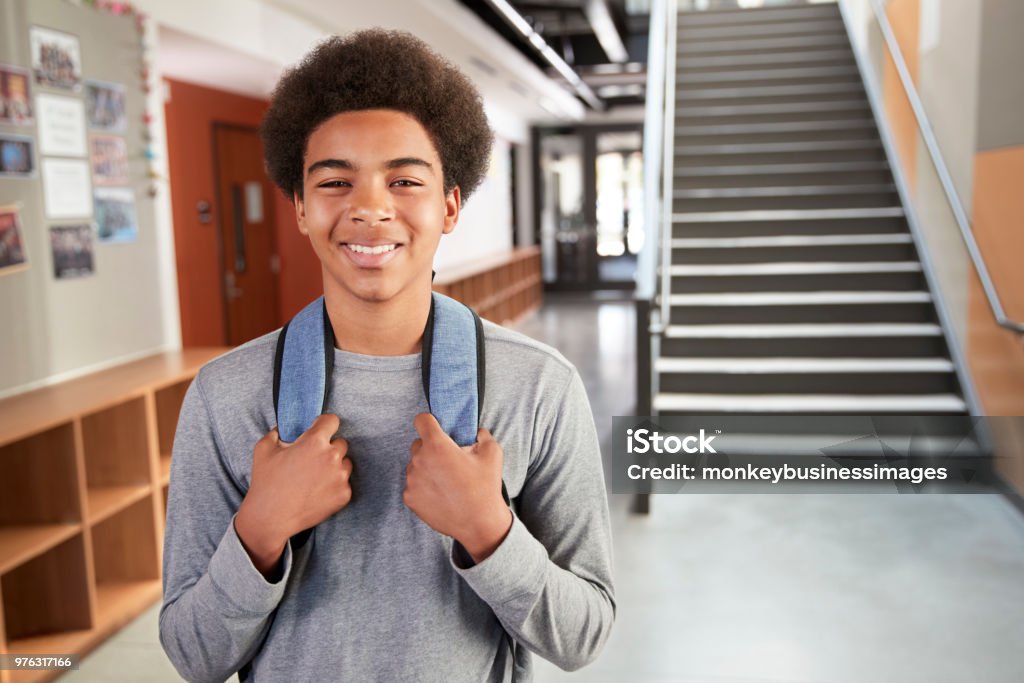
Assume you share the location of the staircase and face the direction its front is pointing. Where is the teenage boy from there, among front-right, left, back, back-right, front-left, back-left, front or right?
front

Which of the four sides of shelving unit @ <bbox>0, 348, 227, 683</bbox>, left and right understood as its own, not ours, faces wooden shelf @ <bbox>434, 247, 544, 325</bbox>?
left

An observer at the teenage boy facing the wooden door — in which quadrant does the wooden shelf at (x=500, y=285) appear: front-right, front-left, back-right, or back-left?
front-right

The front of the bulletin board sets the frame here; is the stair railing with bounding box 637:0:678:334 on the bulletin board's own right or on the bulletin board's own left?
on the bulletin board's own left

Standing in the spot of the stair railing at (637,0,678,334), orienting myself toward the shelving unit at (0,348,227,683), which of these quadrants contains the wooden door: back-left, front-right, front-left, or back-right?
front-right

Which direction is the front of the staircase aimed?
toward the camera

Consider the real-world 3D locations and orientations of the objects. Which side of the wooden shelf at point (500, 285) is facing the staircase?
front

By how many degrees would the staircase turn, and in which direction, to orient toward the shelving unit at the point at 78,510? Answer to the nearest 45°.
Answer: approximately 45° to its right

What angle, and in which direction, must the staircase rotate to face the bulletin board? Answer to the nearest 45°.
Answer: approximately 45° to its right

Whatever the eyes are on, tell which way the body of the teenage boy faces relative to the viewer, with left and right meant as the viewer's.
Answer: facing the viewer

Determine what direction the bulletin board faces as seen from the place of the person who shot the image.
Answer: facing the viewer and to the right of the viewer

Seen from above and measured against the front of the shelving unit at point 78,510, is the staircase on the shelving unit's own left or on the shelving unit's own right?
on the shelving unit's own left

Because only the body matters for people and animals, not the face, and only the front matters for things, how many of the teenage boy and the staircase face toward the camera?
2

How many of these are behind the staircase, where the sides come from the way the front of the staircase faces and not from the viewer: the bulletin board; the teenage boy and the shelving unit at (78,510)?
0

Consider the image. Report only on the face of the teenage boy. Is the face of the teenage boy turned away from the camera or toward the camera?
toward the camera
